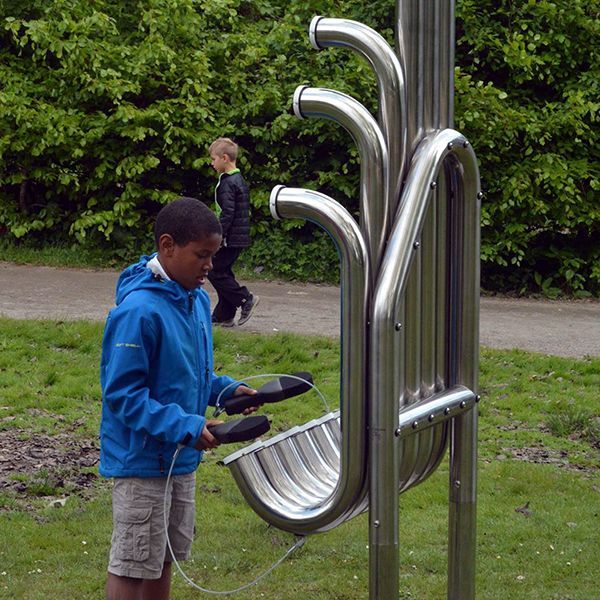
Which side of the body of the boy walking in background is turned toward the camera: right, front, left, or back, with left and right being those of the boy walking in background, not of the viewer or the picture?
left
